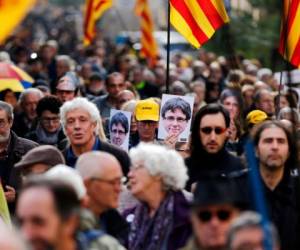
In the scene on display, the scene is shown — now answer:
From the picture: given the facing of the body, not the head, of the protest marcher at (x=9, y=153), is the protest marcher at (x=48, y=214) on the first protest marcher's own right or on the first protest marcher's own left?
on the first protest marcher's own left

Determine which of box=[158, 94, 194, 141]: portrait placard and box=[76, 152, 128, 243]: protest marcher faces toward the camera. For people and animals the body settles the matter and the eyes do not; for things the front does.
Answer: the portrait placard

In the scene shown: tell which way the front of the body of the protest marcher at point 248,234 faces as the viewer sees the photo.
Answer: toward the camera

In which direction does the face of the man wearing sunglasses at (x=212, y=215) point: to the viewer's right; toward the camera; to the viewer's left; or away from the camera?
toward the camera

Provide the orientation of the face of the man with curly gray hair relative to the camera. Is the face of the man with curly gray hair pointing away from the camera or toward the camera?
toward the camera

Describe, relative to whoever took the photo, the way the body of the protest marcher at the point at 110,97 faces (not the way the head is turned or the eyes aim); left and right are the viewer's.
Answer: facing the viewer

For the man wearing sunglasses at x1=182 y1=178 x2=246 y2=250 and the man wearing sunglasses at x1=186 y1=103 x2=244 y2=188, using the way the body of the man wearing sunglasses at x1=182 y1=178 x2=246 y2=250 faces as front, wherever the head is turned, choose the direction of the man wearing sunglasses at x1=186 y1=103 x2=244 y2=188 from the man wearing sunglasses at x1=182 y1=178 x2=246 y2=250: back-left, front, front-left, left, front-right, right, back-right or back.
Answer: back

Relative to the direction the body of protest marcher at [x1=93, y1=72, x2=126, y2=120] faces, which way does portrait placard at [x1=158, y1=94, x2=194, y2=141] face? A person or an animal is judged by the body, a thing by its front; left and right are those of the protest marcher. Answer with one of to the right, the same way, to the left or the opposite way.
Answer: the same way

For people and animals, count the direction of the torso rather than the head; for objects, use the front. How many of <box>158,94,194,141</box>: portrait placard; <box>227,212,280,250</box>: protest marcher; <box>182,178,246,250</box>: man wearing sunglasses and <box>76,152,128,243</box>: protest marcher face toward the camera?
3

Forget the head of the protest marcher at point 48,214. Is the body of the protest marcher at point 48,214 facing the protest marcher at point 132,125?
no

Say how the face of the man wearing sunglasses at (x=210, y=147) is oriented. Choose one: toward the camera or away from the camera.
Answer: toward the camera

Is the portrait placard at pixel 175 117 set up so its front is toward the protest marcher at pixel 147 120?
no

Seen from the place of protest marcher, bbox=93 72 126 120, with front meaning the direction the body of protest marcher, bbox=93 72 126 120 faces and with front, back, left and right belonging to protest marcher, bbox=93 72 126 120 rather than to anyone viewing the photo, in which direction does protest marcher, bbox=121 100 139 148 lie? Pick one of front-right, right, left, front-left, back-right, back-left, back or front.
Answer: front

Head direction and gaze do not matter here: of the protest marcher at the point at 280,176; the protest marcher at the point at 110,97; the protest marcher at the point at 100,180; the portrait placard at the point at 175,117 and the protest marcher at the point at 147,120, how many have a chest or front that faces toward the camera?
4

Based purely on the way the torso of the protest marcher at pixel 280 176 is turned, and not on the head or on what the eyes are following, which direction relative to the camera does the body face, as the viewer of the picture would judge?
toward the camera

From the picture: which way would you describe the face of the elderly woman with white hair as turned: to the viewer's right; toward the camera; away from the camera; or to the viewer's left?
to the viewer's left

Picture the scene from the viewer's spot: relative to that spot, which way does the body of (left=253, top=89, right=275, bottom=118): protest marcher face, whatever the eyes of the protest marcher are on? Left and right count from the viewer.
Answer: facing the viewer and to the right of the viewer

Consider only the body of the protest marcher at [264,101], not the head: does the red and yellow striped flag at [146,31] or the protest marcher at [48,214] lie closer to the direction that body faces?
the protest marcher

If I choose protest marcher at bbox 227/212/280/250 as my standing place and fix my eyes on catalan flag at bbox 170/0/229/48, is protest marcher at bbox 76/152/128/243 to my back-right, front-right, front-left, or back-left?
front-left
